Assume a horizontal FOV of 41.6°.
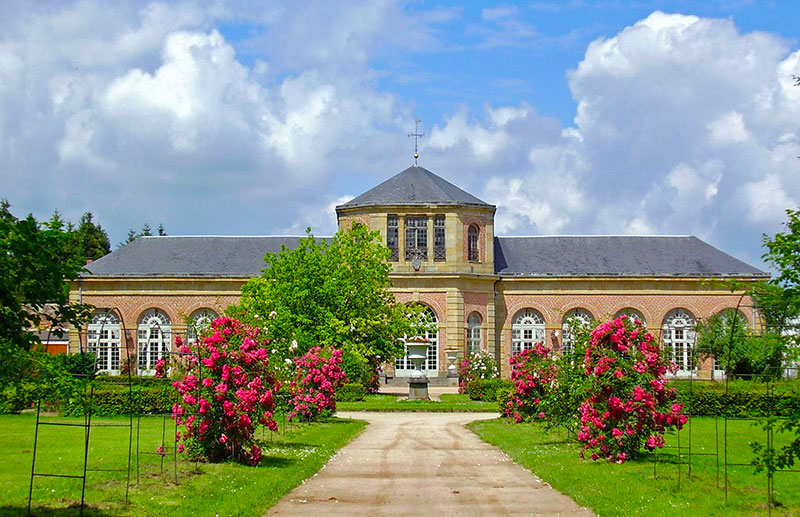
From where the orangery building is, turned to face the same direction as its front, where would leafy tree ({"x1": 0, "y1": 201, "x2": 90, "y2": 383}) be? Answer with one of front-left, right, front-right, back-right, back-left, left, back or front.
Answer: front

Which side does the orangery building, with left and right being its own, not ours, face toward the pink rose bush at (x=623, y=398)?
front

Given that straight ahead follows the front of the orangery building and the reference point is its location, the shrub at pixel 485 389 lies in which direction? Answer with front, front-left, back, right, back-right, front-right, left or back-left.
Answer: front

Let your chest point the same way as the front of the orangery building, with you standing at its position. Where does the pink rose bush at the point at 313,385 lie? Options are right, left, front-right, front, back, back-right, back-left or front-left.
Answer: front

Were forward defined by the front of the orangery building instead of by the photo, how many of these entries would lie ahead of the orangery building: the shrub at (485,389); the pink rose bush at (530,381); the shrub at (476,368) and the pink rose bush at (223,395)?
4

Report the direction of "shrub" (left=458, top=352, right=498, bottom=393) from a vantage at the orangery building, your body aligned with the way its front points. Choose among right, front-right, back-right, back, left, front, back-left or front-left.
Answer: front

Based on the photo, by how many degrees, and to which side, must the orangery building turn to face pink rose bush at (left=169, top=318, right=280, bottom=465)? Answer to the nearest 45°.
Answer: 0° — it already faces it

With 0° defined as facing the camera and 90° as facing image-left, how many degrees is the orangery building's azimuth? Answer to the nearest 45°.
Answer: approximately 0°

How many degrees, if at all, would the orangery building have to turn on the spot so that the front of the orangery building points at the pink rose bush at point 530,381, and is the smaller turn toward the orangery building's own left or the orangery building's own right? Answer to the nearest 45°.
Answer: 0° — it already faces it
